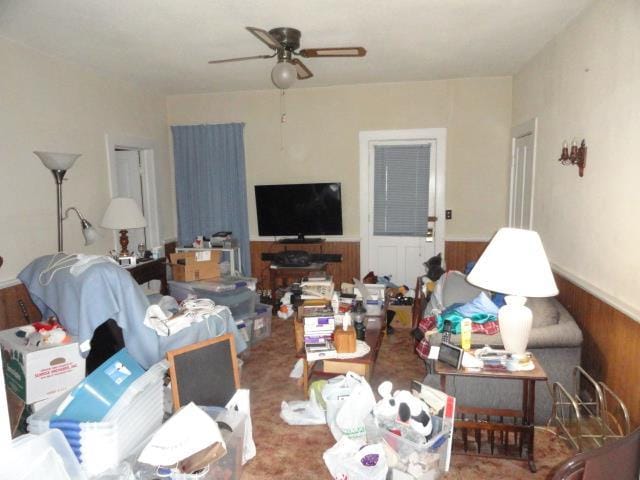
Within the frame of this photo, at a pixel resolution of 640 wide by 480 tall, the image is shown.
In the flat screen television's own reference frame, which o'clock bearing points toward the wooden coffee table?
The wooden coffee table is roughly at 12 o'clock from the flat screen television.

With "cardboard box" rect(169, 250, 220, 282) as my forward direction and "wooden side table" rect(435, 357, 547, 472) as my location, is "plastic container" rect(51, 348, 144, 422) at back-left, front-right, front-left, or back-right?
front-left

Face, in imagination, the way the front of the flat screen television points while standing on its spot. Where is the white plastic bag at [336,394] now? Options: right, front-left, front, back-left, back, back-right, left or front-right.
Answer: front

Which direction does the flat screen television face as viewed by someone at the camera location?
facing the viewer

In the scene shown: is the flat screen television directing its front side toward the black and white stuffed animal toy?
yes

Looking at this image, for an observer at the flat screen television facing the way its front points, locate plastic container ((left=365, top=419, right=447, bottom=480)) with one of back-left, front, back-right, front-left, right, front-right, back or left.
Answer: front

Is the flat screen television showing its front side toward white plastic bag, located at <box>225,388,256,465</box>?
yes

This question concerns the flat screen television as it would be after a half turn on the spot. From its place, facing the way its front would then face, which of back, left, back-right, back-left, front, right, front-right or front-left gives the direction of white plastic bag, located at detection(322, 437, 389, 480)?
back

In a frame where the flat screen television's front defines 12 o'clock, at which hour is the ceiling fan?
The ceiling fan is roughly at 12 o'clock from the flat screen television.

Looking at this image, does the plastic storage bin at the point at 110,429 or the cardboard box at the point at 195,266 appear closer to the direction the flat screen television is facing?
the plastic storage bin

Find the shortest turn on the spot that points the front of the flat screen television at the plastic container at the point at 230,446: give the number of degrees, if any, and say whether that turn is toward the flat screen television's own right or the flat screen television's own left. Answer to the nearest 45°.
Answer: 0° — it already faces it

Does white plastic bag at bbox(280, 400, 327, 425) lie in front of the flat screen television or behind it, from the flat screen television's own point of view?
in front

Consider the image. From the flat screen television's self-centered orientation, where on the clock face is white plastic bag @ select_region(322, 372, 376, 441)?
The white plastic bag is roughly at 12 o'clock from the flat screen television.

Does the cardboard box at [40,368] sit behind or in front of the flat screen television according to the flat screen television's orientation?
in front

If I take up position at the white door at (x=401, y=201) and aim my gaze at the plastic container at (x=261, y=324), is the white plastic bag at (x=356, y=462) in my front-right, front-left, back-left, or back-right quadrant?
front-left

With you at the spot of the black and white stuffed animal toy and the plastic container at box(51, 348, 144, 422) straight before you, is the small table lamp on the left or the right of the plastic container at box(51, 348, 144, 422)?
right

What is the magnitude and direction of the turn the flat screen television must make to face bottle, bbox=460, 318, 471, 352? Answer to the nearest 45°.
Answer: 0° — it already faces it

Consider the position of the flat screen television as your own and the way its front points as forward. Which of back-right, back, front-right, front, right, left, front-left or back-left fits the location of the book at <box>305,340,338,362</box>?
front
